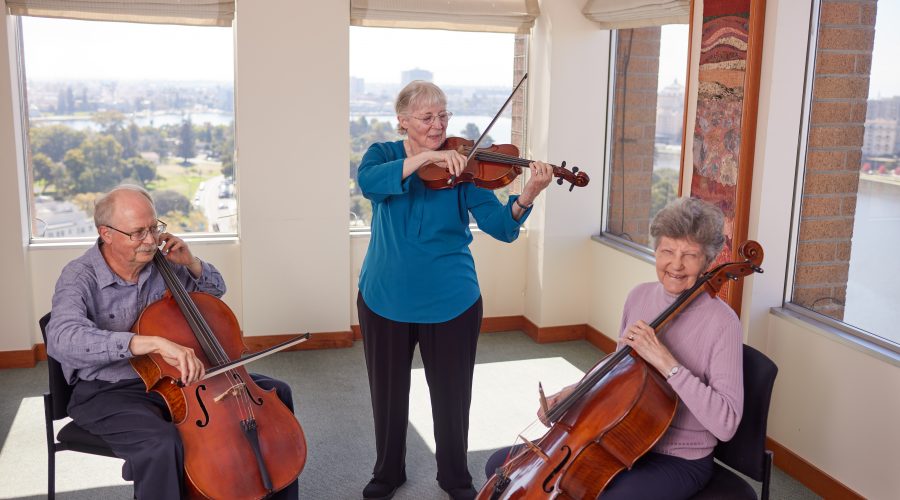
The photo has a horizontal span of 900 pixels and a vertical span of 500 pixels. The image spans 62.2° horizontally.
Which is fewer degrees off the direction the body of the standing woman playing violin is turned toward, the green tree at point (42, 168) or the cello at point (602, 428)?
the cello

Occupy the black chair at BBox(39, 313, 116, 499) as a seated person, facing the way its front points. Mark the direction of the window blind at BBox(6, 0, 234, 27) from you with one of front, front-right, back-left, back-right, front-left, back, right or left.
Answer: back-left

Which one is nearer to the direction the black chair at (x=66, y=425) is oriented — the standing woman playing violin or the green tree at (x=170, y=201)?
the standing woman playing violin

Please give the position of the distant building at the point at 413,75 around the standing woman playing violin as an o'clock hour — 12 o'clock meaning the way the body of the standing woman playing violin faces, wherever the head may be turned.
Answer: The distant building is roughly at 6 o'clock from the standing woman playing violin.

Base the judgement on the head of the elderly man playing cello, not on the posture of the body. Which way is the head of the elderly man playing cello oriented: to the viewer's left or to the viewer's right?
to the viewer's right

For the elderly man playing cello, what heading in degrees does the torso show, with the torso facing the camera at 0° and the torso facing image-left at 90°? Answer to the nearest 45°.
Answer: approximately 315°

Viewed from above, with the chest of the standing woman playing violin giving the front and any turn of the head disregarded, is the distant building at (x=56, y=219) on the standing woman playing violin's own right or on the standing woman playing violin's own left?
on the standing woman playing violin's own right

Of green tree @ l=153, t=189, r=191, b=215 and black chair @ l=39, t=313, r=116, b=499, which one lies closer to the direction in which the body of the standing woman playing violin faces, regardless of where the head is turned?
the black chair

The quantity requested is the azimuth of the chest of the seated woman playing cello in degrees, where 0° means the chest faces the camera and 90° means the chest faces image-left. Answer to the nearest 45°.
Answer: approximately 45°

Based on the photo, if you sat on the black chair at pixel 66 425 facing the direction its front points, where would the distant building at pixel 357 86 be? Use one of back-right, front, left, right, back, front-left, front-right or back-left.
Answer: left

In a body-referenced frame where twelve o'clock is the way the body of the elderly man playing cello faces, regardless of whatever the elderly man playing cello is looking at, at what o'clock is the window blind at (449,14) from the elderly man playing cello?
The window blind is roughly at 9 o'clock from the elderly man playing cello.

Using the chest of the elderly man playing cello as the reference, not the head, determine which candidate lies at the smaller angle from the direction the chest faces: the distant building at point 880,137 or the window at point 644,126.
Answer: the window

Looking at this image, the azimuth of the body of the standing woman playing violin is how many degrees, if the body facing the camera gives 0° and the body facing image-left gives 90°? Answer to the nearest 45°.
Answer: approximately 0°
